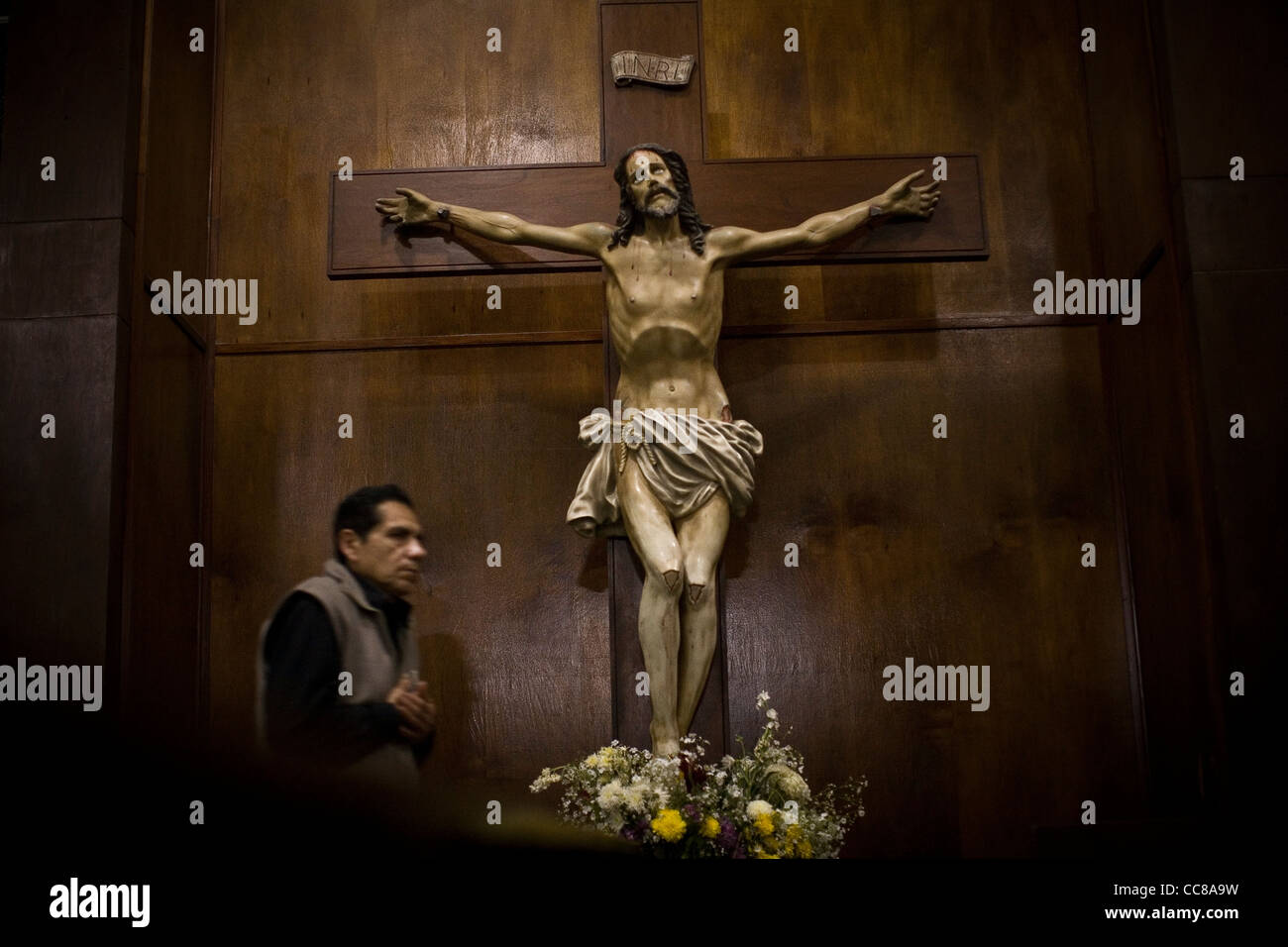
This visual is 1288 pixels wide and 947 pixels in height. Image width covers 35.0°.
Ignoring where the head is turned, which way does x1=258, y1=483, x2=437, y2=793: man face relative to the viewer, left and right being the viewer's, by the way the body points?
facing the viewer and to the right of the viewer

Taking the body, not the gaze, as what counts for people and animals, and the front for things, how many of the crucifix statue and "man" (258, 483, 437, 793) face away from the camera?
0

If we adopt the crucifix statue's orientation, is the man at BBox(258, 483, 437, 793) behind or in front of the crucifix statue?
in front

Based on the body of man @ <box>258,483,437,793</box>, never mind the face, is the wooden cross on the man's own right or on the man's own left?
on the man's own left

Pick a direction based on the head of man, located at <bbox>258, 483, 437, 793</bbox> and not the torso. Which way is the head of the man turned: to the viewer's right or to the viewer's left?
to the viewer's right

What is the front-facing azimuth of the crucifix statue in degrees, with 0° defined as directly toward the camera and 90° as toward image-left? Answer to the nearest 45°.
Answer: approximately 0°
